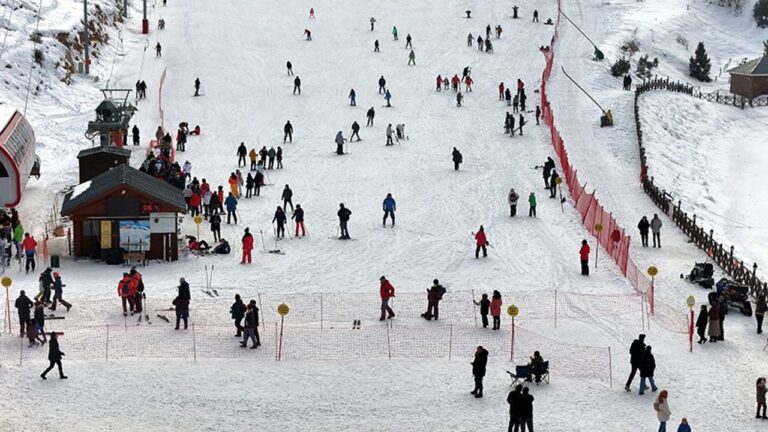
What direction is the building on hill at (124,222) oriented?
toward the camera

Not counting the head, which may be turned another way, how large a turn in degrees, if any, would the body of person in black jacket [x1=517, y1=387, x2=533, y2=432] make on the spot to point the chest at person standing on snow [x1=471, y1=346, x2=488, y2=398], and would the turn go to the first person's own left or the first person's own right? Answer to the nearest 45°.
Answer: approximately 45° to the first person's own left

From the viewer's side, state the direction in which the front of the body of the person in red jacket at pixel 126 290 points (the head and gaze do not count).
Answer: away from the camera

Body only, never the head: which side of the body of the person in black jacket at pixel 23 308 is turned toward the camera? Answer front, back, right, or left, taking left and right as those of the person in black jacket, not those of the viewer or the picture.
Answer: back

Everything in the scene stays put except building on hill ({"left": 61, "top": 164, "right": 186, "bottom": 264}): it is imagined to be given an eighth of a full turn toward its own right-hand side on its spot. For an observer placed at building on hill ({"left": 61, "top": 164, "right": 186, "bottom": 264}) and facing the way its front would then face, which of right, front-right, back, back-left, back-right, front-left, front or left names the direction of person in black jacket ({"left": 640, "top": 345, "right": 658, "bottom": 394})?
left

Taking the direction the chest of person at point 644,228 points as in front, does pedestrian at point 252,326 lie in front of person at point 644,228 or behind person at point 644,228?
in front

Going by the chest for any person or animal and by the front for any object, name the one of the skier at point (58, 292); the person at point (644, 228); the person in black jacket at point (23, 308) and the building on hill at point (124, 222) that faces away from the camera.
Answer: the person in black jacket

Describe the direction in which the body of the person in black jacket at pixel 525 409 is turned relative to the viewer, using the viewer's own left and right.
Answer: facing away from the viewer

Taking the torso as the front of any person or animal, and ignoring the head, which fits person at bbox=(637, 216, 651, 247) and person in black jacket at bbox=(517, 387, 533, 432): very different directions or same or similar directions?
very different directions
